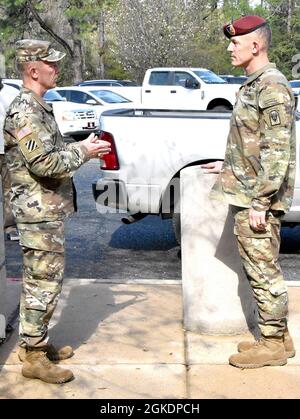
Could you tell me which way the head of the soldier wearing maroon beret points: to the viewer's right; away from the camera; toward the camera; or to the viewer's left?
to the viewer's left

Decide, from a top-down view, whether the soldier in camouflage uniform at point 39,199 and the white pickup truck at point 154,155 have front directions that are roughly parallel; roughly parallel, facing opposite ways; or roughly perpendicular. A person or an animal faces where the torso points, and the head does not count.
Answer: roughly parallel

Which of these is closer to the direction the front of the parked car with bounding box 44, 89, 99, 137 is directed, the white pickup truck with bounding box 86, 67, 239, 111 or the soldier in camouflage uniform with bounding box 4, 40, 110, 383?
the soldier in camouflage uniform

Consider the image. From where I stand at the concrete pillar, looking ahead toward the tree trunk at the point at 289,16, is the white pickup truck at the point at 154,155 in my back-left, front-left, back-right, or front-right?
front-left

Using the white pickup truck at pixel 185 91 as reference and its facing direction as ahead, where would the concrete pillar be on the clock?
The concrete pillar is roughly at 3 o'clock from the white pickup truck.

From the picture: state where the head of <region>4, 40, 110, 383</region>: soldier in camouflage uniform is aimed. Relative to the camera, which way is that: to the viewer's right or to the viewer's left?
to the viewer's right

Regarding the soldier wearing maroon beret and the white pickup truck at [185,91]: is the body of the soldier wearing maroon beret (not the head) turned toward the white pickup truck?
no

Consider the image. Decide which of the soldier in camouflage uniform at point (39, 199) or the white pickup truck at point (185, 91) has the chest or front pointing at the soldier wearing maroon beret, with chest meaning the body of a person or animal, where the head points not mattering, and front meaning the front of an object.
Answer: the soldier in camouflage uniform

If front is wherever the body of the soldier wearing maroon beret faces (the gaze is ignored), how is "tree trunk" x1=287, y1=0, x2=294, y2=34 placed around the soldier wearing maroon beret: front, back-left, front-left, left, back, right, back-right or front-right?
right

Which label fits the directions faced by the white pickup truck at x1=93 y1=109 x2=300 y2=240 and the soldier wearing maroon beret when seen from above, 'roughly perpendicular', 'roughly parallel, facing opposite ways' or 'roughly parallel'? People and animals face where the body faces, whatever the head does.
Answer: roughly parallel, facing opposite ways

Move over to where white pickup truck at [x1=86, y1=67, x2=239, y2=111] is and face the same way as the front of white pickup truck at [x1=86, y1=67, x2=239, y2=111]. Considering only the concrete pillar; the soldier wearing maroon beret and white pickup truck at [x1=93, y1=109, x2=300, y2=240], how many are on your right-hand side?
3

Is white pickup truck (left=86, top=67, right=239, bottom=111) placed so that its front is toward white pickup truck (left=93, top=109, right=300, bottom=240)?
no

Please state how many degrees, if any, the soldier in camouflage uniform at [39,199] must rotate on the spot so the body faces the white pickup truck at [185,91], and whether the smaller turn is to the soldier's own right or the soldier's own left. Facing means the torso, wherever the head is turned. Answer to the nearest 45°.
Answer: approximately 90° to the soldier's own left

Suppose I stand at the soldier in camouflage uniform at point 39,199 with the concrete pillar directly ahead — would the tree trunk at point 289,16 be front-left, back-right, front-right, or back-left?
front-left
